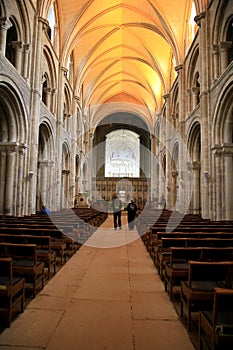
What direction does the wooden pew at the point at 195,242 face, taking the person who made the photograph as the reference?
facing away from the viewer

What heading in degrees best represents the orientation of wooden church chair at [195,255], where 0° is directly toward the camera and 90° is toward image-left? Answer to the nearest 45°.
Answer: approximately 180°

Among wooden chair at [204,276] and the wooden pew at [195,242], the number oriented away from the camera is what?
2

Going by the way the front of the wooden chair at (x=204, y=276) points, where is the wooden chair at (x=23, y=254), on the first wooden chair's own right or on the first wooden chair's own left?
on the first wooden chair's own left

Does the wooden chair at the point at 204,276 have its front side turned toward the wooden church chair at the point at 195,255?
yes

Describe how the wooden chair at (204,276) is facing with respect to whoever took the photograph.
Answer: facing away from the viewer

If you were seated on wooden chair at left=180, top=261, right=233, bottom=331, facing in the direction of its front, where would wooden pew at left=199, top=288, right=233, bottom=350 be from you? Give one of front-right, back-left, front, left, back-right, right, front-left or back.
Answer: back

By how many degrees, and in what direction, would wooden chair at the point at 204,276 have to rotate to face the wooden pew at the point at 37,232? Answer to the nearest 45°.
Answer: approximately 45° to its left
